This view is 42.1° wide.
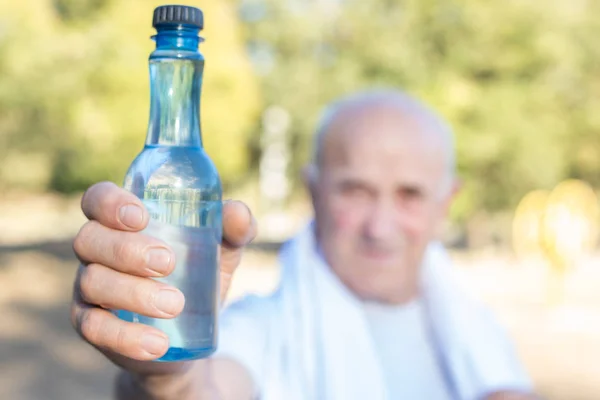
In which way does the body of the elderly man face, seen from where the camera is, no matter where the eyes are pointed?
toward the camera

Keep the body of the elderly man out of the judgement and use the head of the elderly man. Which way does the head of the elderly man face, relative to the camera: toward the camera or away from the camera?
toward the camera
